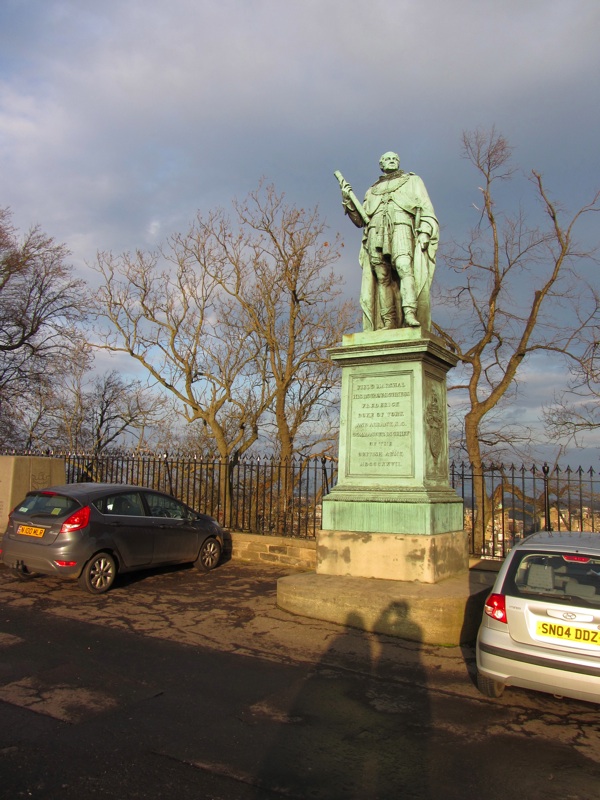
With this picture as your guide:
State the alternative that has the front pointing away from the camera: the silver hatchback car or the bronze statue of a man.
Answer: the silver hatchback car

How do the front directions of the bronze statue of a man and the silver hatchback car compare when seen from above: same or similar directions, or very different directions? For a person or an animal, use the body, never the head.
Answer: very different directions

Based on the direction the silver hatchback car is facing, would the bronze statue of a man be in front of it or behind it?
in front

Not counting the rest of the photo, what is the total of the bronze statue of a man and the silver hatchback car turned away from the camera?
1

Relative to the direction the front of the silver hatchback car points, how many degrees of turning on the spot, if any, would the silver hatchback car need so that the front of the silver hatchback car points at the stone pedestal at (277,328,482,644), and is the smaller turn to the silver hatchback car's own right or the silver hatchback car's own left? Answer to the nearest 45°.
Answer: approximately 45° to the silver hatchback car's own left

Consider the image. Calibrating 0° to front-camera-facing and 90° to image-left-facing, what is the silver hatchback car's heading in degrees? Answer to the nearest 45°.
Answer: approximately 180°

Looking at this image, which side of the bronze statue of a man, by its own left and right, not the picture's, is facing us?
front

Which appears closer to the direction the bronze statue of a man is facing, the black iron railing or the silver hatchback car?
the silver hatchback car

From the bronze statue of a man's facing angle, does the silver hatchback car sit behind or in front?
in front
